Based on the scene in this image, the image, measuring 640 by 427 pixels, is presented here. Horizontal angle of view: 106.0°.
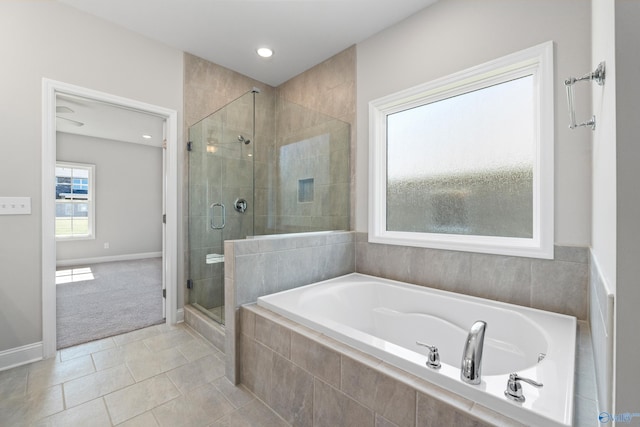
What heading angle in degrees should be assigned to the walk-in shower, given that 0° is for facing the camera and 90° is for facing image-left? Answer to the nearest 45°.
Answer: approximately 45°

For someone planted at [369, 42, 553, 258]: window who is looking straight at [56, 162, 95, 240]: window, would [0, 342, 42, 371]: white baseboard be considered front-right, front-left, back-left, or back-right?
front-left

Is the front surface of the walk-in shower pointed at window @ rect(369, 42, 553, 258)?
no

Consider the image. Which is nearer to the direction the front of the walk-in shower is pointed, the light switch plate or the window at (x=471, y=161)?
the light switch plate

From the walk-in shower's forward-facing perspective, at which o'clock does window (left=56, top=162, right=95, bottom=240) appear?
The window is roughly at 3 o'clock from the walk-in shower.

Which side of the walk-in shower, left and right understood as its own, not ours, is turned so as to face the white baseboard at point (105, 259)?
right

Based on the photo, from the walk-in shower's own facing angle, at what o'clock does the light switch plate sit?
The light switch plate is roughly at 1 o'clock from the walk-in shower.

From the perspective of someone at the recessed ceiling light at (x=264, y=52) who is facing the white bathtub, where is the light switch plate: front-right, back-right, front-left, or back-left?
back-right

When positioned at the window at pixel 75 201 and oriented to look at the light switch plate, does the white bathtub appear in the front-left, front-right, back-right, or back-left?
front-left

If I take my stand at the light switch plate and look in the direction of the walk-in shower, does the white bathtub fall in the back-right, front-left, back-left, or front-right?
front-right

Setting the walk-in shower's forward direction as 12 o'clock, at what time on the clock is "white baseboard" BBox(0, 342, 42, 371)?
The white baseboard is roughly at 1 o'clock from the walk-in shower.

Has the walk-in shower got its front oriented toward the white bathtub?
no

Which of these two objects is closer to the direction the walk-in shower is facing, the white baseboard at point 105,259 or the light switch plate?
the light switch plate
